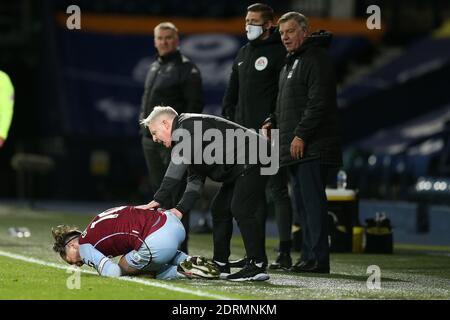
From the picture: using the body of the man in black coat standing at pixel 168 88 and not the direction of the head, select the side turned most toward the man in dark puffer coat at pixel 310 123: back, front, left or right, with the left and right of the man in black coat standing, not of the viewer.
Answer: left

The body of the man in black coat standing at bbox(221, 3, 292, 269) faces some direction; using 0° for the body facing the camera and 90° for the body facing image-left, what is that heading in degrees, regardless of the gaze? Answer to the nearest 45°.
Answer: approximately 45°

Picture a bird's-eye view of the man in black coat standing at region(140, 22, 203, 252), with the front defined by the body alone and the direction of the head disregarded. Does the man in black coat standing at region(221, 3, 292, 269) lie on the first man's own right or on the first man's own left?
on the first man's own left

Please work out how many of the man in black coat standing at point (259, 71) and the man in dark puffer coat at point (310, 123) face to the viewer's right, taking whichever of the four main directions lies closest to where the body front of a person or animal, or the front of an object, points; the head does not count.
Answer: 0

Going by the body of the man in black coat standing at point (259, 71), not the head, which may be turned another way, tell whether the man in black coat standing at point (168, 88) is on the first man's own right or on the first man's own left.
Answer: on the first man's own right

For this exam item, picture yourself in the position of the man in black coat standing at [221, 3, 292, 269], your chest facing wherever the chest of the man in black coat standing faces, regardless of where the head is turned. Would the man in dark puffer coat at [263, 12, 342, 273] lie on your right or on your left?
on your left

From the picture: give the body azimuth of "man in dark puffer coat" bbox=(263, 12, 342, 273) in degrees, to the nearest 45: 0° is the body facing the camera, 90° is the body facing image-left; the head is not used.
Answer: approximately 45°
